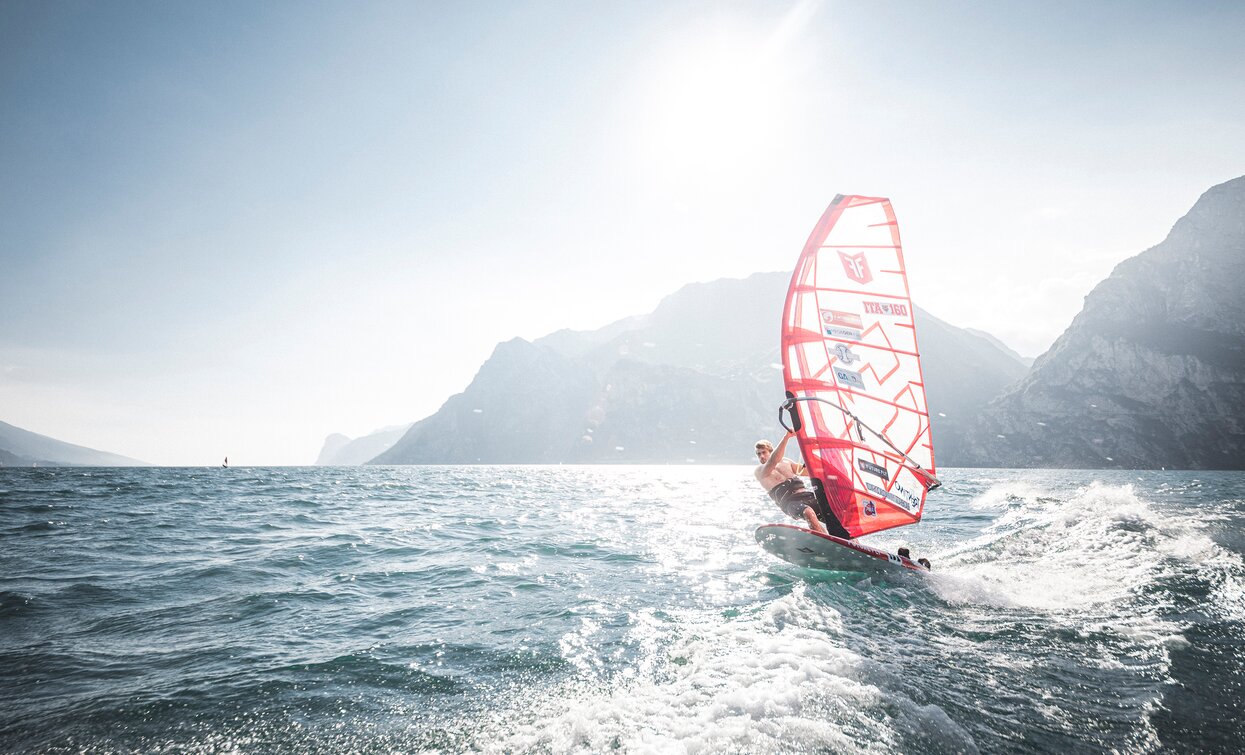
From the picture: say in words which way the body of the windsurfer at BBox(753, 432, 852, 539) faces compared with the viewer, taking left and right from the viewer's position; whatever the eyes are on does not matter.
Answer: facing the viewer and to the right of the viewer
